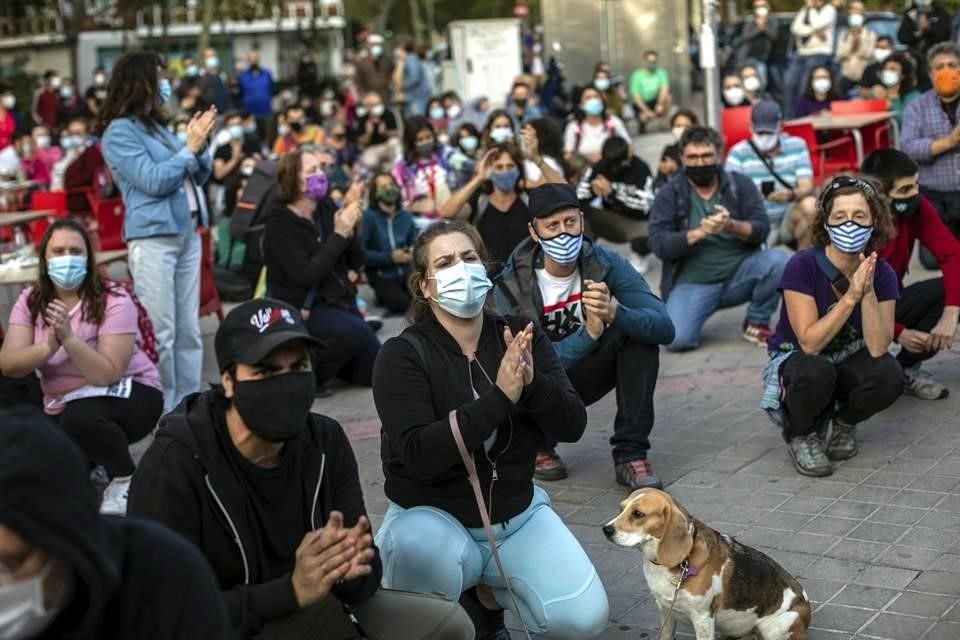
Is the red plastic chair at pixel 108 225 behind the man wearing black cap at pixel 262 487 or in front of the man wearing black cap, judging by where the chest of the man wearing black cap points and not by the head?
behind

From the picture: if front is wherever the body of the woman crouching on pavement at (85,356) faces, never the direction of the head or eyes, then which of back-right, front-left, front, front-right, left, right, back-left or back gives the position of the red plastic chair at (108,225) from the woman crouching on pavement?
back

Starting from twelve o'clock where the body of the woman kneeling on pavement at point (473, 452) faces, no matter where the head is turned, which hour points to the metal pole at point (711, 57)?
The metal pole is roughly at 8 o'clock from the woman kneeling on pavement.

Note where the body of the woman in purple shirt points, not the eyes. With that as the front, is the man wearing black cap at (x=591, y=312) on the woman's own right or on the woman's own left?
on the woman's own right

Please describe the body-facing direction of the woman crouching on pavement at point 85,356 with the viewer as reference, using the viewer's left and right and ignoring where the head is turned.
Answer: facing the viewer

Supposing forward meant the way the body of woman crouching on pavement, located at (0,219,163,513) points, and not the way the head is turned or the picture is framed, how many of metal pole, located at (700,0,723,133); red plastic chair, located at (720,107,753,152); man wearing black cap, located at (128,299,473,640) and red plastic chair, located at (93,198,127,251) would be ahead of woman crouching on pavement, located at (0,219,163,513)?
1

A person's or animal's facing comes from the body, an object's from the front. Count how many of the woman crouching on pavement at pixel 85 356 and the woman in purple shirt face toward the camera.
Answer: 2

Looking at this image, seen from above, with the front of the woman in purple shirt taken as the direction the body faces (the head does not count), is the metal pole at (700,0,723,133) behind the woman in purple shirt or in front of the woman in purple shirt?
behind

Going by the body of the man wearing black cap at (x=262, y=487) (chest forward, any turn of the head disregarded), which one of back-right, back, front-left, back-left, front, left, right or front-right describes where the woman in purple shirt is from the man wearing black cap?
left

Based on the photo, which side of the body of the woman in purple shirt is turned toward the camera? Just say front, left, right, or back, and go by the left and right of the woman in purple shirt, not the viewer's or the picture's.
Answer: front

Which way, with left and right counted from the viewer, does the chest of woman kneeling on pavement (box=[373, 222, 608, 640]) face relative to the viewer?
facing the viewer and to the right of the viewer
